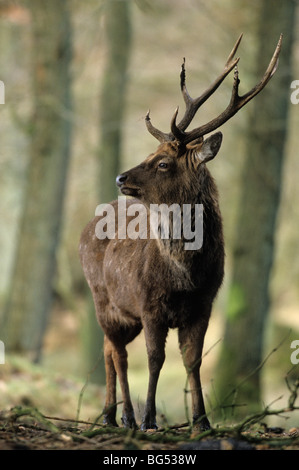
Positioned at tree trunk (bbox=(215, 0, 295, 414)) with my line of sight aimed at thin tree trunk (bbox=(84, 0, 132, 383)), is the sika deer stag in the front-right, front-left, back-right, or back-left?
back-left

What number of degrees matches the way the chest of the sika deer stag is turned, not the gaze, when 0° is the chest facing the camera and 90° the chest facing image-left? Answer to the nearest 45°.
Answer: approximately 315°

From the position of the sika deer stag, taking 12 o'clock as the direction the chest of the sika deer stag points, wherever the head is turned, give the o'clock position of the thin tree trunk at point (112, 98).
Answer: The thin tree trunk is roughly at 7 o'clock from the sika deer stag.

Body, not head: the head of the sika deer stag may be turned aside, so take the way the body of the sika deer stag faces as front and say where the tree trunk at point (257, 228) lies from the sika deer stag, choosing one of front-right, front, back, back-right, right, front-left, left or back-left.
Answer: back-left

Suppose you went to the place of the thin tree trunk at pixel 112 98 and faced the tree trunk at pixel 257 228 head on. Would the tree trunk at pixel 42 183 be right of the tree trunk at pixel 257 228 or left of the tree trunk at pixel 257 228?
right
